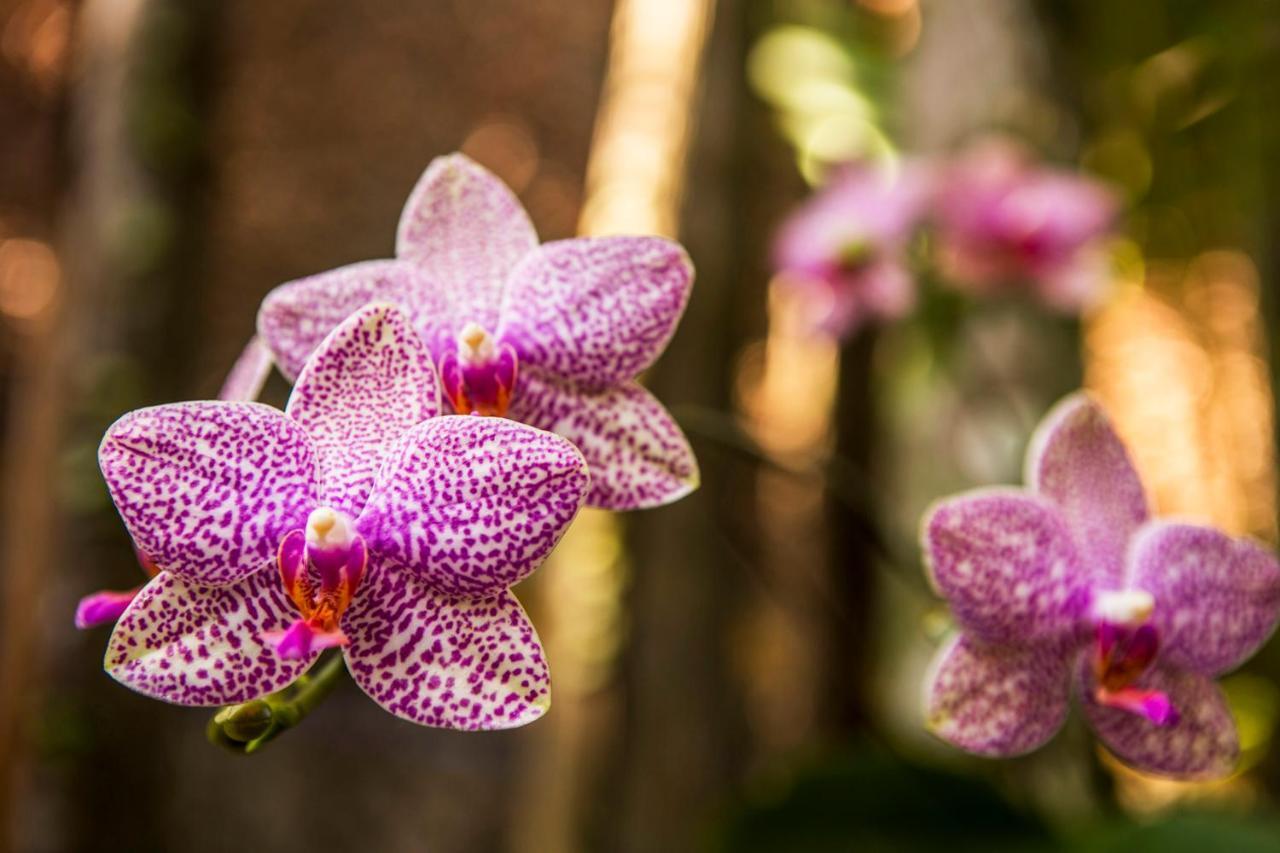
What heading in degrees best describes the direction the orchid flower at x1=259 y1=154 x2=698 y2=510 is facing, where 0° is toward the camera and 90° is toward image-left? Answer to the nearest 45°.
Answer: approximately 0°

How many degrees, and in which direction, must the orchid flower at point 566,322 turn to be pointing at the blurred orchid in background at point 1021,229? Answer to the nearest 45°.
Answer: approximately 135° to its left

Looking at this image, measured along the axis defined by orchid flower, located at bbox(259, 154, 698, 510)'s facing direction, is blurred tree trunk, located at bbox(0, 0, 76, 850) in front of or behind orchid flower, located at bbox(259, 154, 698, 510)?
behind
